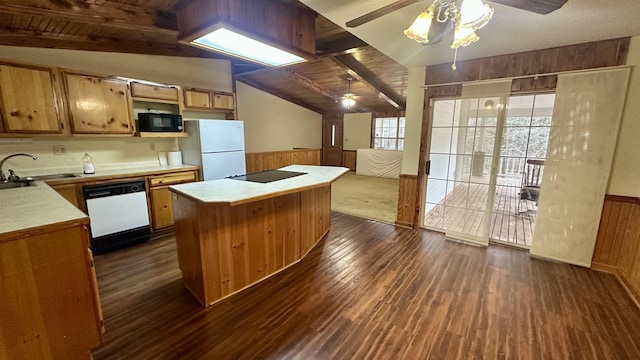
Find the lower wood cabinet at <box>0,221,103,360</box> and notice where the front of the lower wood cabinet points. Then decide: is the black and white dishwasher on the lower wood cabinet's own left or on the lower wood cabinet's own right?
on the lower wood cabinet's own left

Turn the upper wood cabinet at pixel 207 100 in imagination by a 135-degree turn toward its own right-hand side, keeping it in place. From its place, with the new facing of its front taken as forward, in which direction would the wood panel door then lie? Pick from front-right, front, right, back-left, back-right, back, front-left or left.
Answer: back-right

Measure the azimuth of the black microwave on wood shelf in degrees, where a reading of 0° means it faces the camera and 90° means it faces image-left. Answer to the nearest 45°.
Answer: approximately 315°

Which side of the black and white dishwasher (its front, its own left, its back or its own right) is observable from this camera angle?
front

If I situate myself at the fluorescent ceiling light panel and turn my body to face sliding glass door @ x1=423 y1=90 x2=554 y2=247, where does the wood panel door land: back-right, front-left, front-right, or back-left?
front-left

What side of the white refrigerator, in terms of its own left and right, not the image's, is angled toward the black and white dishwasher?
right

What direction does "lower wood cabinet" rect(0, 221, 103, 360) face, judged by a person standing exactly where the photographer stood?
facing to the right of the viewer

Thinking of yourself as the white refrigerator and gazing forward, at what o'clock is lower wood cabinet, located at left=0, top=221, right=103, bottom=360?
The lower wood cabinet is roughly at 2 o'clock from the white refrigerator.

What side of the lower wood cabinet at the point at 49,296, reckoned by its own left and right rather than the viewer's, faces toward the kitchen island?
front

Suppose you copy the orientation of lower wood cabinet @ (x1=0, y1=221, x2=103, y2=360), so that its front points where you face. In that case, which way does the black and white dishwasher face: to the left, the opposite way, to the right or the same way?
to the right

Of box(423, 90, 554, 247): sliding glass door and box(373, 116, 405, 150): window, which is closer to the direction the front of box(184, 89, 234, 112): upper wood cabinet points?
the sliding glass door
